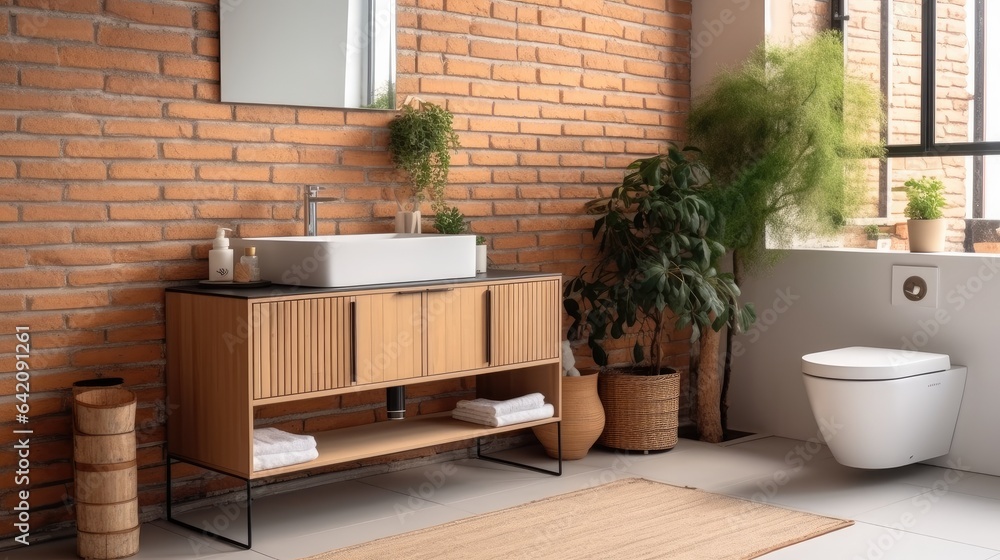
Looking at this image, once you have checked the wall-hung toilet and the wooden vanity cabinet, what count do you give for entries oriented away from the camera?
0

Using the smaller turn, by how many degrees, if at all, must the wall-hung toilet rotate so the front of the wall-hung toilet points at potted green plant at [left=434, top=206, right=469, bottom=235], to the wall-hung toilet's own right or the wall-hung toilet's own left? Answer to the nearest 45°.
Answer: approximately 45° to the wall-hung toilet's own right

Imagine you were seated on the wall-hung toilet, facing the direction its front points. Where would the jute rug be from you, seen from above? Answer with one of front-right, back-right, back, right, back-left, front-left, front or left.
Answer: front

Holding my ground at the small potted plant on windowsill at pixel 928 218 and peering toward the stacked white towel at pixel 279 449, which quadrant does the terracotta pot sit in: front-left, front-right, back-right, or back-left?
front-right

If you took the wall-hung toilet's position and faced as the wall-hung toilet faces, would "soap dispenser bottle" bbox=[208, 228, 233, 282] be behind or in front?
in front

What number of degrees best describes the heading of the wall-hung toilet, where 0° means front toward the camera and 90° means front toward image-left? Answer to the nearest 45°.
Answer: approximately 45°

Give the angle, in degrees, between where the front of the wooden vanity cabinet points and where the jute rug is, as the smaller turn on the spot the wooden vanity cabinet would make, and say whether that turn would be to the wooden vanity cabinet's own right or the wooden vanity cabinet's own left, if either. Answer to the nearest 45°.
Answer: approximately 45° to the wooden vanity cabinet's own left

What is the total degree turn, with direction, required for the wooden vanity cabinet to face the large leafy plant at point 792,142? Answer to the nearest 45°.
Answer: approximately 90° to its left

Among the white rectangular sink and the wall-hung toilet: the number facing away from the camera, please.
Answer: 0

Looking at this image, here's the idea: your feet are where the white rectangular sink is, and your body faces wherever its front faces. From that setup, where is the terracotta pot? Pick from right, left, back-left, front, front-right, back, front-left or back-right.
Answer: left

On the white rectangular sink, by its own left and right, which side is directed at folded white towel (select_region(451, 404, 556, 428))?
left

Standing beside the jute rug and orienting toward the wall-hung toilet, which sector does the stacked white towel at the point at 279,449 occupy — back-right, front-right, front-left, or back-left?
back-left
